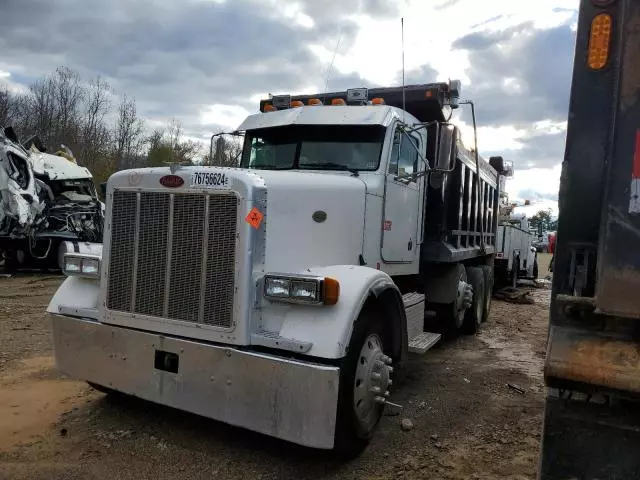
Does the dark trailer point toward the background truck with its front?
yes

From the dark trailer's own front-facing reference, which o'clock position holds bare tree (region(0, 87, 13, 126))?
The bare tree is roughly at 10 o'clock from the dark trailer.

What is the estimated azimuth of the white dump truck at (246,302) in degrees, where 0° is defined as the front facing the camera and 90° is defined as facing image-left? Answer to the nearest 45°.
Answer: approximately 45°

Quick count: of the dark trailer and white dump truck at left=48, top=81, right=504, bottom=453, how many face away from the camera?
1

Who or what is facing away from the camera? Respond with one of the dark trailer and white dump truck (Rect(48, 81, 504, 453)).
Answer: the dark trailer

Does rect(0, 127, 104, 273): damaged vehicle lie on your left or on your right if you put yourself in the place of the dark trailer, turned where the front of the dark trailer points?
on your left

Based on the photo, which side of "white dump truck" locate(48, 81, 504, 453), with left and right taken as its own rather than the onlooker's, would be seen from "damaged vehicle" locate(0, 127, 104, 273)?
right

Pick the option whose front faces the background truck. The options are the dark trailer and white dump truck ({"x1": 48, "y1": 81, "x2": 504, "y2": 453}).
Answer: the dark trailer

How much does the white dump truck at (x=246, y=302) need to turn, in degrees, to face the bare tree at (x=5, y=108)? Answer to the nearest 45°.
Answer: approximately 90° to its right

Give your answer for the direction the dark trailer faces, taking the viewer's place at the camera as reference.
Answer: facing away from the viewer

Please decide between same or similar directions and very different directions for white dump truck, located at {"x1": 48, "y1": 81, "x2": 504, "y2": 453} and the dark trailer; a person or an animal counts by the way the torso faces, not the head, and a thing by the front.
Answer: very different directions

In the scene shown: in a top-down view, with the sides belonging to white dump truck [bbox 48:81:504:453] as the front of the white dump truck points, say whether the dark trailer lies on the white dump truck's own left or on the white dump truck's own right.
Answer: on the white dump truck's own left
